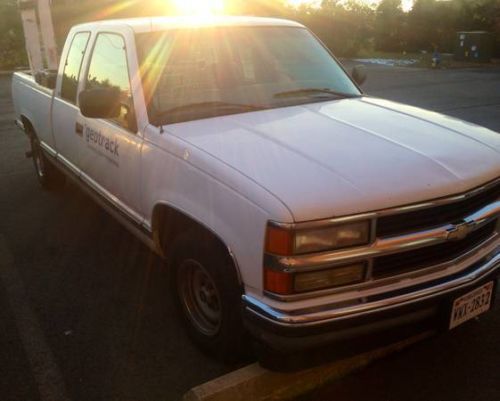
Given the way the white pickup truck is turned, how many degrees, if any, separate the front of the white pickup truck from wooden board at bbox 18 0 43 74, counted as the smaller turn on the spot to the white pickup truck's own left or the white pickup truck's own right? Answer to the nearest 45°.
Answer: approximately 180°

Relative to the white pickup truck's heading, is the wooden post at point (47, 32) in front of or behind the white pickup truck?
behind

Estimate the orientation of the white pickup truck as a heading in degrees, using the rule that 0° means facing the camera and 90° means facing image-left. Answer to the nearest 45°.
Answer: approximately 315°

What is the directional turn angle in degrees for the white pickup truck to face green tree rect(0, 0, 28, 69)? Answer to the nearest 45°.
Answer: approximately 180°
